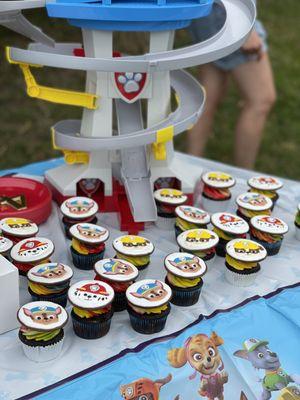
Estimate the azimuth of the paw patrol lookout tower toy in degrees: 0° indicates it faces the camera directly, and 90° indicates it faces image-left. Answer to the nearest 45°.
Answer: approximately 0°

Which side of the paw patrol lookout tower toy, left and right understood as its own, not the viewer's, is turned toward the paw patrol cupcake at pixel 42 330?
front

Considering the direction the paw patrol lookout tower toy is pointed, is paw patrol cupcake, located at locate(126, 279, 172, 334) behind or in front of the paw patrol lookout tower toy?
in front

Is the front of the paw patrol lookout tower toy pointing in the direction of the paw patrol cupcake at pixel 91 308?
yes

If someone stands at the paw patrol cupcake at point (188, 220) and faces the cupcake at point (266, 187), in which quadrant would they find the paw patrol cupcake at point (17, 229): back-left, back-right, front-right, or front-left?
back-left
